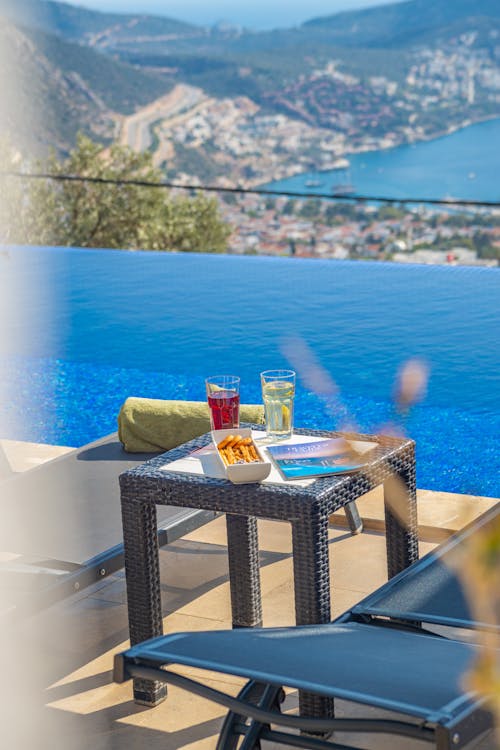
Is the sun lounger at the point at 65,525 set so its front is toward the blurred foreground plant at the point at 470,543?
no
